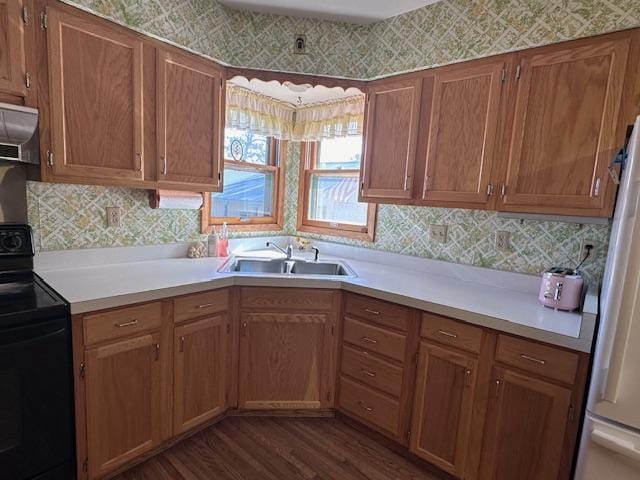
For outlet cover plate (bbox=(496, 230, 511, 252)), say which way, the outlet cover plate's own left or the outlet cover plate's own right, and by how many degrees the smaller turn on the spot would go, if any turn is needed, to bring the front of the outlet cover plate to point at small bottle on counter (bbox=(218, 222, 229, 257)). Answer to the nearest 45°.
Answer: approximately 90° to the outlet cover plate's own right

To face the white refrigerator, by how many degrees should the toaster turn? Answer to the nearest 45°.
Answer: approximately 45° to its left

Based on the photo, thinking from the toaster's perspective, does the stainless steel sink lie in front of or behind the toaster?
in front

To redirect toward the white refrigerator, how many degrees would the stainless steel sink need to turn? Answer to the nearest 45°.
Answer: approximately 45° to its left

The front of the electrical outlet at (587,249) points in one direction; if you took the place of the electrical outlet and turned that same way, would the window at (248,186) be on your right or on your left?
on your right

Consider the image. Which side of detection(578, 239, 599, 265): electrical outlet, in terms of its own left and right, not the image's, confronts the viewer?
front

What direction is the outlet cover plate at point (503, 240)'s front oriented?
toward the camera

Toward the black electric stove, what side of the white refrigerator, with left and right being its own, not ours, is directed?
front

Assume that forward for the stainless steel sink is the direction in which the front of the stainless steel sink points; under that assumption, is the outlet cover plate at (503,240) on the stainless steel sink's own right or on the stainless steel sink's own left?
on the stainless steel sink's own left

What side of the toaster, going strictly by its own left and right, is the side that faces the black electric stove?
front

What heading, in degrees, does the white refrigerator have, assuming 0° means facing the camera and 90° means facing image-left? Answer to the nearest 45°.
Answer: approximately 45°

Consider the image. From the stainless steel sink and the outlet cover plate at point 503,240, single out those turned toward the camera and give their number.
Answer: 2

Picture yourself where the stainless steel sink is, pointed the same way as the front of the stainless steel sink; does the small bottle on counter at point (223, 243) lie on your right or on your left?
on your right

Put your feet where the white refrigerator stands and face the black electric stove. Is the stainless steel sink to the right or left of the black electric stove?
right

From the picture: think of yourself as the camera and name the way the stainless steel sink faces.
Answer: facing the viewer

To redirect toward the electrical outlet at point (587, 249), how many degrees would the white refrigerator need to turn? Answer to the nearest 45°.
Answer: approximately 135° to its right
